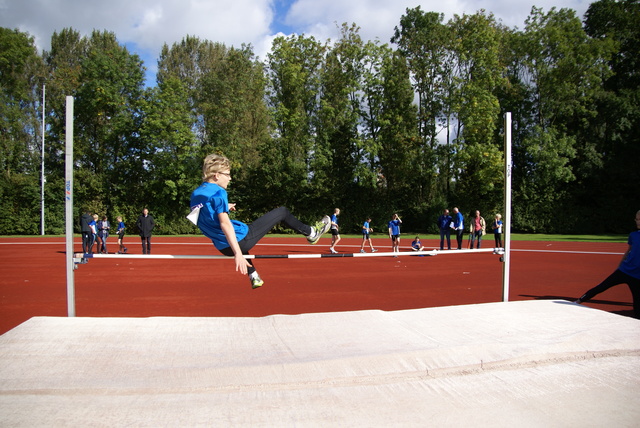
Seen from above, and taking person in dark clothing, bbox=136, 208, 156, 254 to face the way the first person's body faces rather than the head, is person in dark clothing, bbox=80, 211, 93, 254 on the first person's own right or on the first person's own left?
on the first person's own right

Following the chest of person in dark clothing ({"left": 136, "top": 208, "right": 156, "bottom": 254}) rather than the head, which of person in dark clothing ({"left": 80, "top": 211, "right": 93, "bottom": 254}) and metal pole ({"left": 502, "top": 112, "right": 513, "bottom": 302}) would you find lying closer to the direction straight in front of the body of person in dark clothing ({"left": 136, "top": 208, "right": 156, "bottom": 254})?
the metal pole

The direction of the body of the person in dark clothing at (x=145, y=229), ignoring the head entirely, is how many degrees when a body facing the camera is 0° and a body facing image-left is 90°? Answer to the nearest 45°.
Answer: approximately 0°

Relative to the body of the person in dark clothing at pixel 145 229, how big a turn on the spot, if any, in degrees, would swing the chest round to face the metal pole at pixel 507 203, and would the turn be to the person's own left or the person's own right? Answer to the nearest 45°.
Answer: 0° — they already face it

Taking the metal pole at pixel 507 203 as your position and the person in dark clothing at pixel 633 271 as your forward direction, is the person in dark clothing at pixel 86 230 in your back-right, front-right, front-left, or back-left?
back-left

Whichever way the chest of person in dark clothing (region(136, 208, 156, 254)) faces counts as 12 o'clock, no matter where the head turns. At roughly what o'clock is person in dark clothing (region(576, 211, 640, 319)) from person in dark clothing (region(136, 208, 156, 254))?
person in dark clothing (region(576, 211, 640, 319)) is roughly at 11 o'clock from person in dark clothing (region(136, 208, 156, 254)).

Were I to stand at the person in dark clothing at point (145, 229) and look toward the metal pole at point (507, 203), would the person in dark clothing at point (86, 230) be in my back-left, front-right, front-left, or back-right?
back-right
